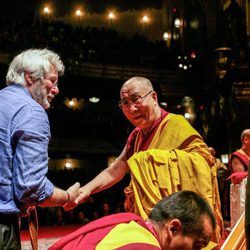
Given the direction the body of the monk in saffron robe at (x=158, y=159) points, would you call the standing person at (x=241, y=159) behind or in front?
behind

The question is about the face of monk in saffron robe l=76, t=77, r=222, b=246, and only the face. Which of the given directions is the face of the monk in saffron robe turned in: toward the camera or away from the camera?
toward the camera

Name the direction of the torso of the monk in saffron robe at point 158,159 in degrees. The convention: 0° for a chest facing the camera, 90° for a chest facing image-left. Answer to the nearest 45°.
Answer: approximately 45°
